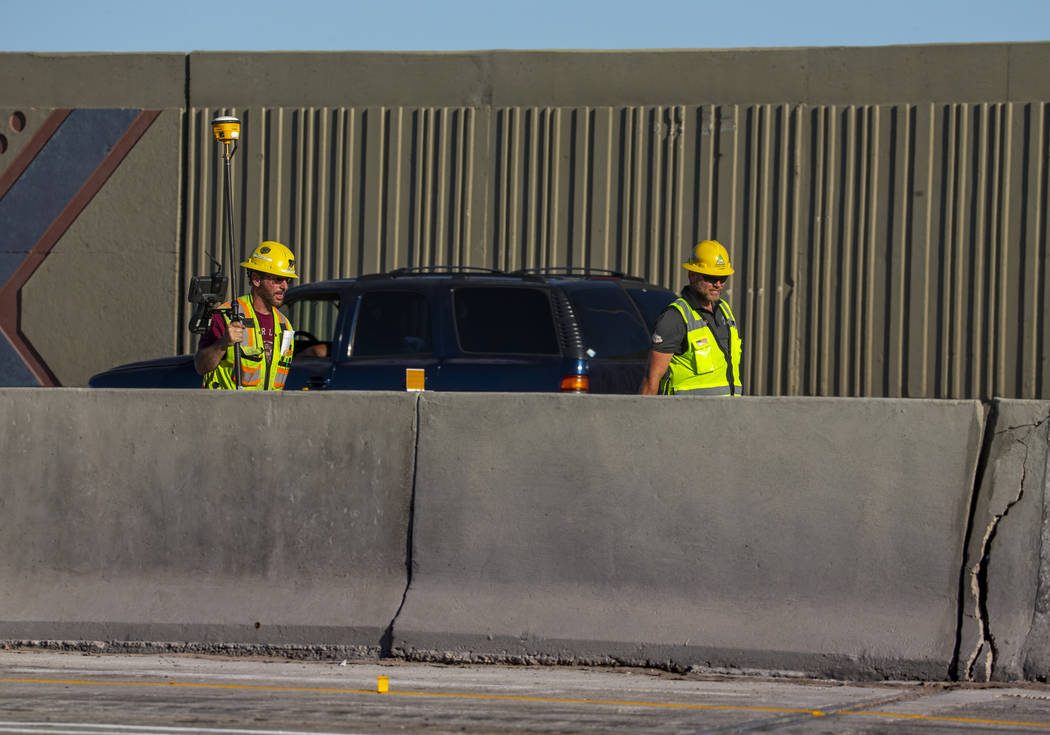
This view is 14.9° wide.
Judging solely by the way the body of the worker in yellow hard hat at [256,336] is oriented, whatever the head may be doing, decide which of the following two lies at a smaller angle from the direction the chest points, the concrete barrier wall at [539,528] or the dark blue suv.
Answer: the concrete barrier wall

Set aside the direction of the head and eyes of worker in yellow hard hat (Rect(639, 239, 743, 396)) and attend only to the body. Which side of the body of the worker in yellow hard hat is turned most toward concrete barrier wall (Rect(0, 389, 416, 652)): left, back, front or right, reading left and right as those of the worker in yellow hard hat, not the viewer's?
right

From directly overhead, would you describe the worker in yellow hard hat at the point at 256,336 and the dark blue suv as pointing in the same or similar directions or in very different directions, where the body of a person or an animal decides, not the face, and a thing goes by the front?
very different directions

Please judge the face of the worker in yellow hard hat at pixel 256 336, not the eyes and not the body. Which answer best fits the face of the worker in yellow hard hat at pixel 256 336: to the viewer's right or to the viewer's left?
to the viewer's right

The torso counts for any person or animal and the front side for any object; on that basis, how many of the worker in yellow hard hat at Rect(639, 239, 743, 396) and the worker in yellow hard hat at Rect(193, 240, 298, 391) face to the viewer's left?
0

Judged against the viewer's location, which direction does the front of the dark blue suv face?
facing away from the viewer and to the left of the viewer

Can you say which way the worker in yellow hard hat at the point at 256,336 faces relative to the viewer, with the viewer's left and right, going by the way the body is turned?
facing the viewer and to the right of the viewer
